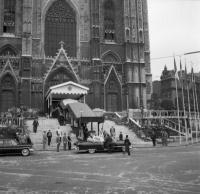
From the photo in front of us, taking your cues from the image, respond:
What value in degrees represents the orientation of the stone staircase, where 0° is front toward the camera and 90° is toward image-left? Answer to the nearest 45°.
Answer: approximately 0°

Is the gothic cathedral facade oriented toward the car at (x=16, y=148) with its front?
yes

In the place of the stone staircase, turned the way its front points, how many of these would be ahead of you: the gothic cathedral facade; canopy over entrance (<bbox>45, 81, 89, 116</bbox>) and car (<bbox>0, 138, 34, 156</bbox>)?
1

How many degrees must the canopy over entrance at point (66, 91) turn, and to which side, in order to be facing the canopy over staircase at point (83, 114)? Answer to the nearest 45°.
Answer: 0° — it already faces it

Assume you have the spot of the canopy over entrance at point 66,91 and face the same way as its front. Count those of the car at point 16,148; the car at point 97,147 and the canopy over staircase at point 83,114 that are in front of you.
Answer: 3

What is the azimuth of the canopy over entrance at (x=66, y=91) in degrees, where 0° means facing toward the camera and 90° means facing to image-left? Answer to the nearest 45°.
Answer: approximately 0°
